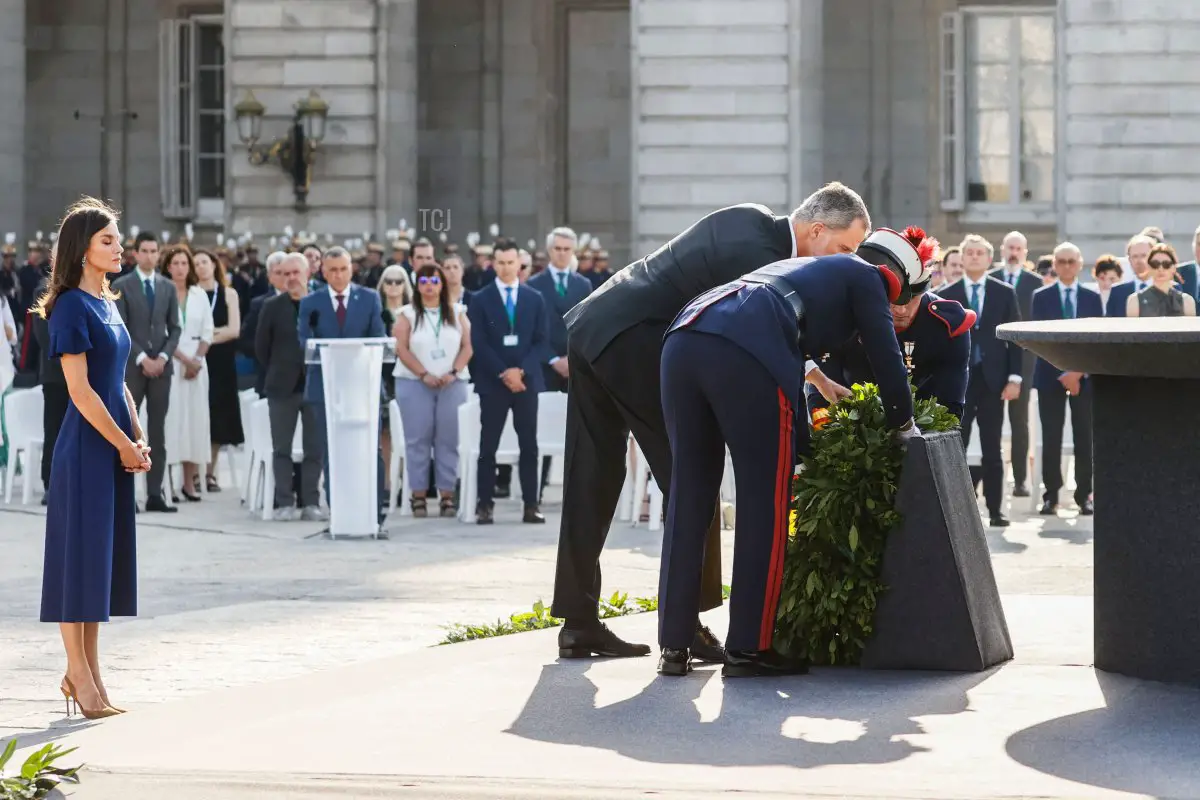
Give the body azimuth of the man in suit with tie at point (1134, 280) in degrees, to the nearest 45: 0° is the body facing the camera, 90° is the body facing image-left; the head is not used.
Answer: approximately 0°

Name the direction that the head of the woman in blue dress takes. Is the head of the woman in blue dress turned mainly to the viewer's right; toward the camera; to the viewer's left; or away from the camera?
to the viewer's right

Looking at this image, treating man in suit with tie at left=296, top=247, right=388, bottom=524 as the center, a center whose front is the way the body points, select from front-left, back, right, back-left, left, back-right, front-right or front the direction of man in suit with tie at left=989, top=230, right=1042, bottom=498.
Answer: left

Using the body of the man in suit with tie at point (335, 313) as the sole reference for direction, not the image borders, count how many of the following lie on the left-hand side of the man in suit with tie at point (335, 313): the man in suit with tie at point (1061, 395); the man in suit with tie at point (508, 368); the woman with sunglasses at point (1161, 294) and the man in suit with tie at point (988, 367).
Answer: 4

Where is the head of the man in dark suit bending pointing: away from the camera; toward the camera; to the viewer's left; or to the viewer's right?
to the viewer's right

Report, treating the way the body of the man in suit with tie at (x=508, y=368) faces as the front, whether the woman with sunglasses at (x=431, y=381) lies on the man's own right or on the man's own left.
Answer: on the man's own right

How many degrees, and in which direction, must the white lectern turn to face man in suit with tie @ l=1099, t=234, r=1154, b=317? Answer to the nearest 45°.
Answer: approximately 90° to its left
